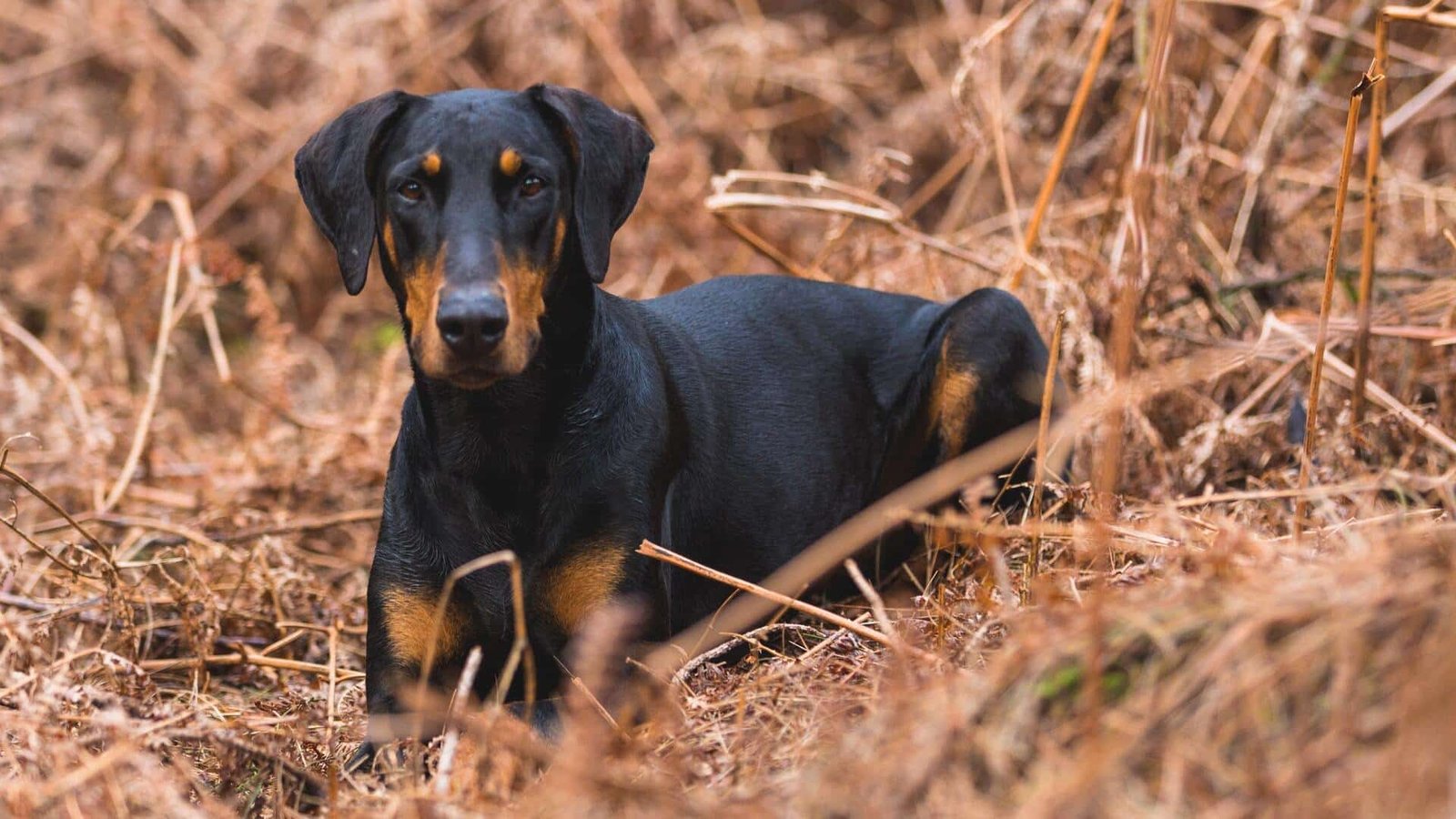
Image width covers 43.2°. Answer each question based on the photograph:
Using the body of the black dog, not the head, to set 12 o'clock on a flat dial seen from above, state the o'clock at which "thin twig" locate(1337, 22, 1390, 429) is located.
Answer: The thin twig is roughly at 7 o'clock from the black dog.

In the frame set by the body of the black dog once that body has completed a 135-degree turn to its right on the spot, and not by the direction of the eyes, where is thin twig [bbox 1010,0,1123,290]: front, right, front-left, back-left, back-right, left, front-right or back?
front-right

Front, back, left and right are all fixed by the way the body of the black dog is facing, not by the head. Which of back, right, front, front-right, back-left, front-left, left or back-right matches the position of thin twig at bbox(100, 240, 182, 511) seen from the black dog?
right

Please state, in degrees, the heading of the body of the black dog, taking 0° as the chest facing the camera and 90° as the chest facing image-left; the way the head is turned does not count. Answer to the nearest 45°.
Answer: approximately 45°

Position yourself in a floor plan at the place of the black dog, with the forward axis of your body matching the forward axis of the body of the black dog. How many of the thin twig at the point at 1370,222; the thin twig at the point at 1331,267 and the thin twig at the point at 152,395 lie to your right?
1

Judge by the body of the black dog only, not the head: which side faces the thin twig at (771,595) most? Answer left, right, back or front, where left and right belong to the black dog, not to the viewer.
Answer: left
